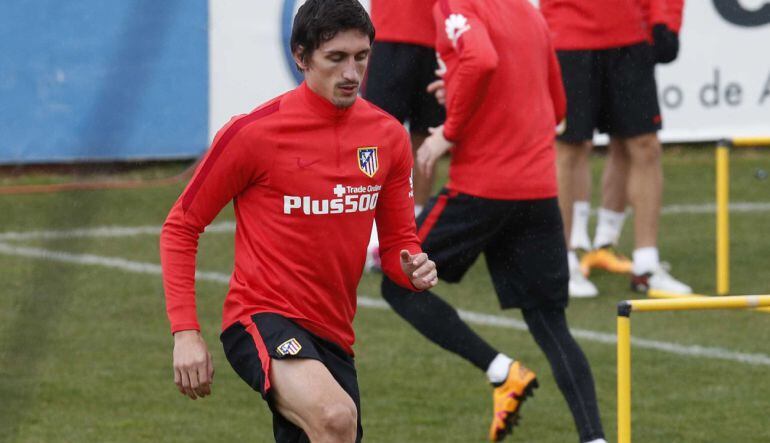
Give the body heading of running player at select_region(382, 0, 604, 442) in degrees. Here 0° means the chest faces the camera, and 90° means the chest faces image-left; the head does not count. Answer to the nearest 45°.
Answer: approximately 135°

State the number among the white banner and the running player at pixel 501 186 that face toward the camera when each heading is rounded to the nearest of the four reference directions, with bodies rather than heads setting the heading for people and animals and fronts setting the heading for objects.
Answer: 1

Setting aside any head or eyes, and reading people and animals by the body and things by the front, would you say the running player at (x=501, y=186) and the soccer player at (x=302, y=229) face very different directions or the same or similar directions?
very different directions

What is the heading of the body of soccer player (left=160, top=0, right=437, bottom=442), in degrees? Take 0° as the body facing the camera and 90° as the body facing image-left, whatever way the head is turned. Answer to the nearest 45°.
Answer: approximately 315°

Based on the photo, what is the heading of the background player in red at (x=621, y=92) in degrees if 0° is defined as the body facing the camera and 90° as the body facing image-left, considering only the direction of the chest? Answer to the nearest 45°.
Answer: approximately 315°

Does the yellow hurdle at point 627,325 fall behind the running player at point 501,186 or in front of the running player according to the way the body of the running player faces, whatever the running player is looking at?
behind

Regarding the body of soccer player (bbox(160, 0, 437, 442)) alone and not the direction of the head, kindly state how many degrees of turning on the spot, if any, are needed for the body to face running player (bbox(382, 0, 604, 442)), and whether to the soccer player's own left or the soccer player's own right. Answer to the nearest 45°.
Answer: approximately 90° to the soccer player's own left

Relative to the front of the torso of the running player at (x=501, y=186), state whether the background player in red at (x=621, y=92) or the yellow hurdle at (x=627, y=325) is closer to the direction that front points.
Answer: the background player in red

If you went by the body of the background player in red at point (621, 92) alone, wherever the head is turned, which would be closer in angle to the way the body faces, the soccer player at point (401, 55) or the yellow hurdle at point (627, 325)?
the yellow hurdle

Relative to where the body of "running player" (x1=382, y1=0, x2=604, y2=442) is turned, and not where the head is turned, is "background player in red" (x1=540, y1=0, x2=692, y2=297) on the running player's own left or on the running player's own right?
on the running player's own right
